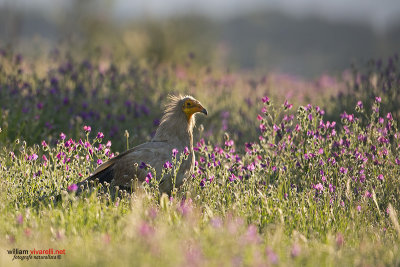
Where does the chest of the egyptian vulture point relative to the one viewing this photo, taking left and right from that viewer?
facing to the right of the viewer
